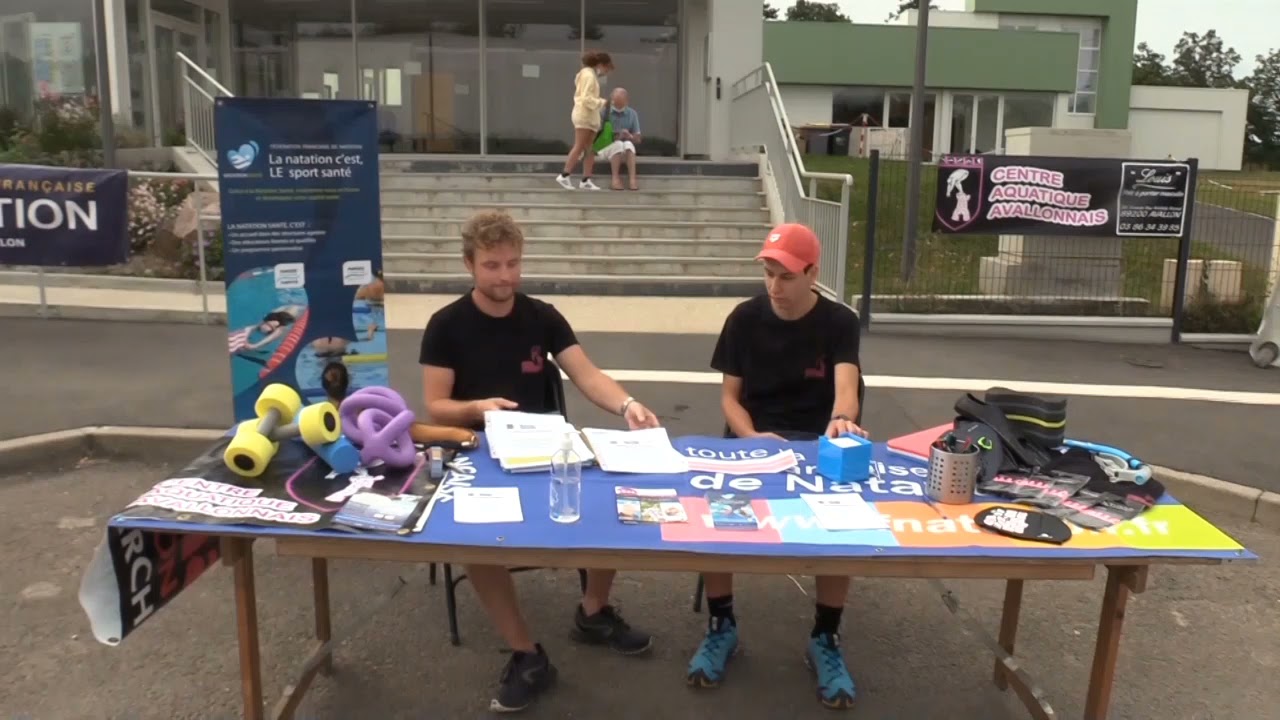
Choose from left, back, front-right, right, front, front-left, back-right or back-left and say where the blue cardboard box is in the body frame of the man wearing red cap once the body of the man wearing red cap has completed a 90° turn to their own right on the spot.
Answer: left

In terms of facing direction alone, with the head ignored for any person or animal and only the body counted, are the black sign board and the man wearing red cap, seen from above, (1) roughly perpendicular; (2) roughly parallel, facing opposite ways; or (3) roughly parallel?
roughly parallel

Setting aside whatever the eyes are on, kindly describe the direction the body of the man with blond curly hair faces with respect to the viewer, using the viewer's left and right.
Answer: facing the viewer

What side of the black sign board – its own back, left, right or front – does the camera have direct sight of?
front

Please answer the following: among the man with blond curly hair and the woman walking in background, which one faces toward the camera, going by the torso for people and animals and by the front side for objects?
the man with blond curly hair

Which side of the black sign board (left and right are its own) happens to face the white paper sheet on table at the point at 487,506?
front

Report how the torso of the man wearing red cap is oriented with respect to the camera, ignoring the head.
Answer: toward the camera

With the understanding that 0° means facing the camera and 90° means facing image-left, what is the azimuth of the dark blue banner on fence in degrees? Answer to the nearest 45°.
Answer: approximately 0°

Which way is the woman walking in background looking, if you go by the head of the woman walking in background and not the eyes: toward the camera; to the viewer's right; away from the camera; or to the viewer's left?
to the viewer's right

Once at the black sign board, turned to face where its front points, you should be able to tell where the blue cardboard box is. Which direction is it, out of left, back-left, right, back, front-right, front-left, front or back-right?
front

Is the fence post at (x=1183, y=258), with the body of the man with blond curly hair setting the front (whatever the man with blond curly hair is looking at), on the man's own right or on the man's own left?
on the man's own left

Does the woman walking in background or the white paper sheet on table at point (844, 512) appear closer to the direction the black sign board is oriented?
the white paper sheet on table

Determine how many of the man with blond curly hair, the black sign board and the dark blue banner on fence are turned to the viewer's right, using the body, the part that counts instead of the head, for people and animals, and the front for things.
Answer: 0

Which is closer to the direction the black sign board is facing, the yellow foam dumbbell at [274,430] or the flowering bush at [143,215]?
the yellow foam dumbbell
